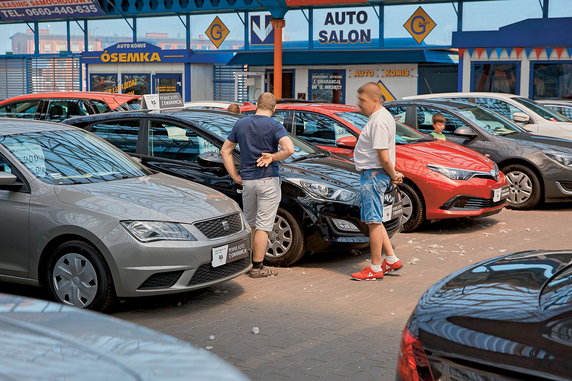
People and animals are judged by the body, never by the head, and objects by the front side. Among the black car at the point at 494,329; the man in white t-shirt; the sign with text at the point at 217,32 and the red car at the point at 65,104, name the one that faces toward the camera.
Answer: the sign with text

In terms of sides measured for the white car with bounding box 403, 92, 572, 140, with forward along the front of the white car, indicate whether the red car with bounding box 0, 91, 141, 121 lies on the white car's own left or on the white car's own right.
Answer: on the white car's own right

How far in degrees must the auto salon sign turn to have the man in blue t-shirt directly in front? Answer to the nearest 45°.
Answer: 0° — it already faces them

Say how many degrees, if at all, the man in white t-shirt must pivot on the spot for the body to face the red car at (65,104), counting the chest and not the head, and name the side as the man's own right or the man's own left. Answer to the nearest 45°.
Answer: approximately 45° to the man's own right

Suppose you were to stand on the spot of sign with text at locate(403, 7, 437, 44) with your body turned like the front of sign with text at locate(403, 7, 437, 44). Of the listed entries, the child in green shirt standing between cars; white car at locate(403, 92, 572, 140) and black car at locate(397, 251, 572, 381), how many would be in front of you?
3

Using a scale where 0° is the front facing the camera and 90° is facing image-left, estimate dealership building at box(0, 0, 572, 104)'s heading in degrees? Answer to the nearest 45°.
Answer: approximately 0°

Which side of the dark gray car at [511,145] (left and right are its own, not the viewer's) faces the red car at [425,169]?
right

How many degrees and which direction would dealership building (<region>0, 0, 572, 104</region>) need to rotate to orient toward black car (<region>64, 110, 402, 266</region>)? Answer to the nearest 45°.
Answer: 0° — it already faces it
